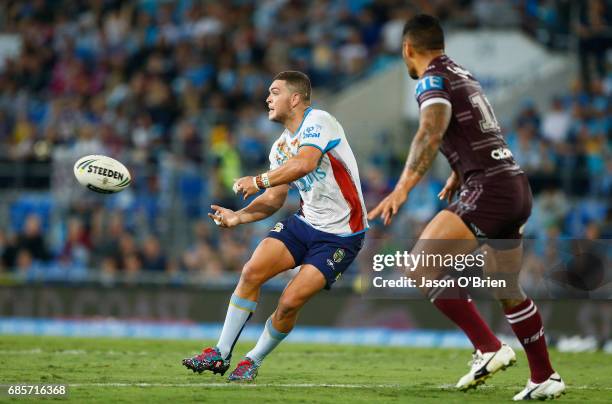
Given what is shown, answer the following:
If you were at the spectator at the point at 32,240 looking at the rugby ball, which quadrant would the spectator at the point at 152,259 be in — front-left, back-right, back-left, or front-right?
front-left

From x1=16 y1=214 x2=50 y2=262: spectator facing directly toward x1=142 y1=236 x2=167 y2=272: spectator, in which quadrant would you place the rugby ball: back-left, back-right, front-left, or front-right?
front-right

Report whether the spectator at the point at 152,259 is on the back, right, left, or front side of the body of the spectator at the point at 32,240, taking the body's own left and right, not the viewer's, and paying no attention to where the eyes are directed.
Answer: left

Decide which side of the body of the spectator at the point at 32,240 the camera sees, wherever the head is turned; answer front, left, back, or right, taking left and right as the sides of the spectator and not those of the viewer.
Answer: front

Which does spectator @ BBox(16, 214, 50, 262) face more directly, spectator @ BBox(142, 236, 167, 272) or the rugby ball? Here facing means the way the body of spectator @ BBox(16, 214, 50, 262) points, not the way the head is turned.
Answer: the rugby ball

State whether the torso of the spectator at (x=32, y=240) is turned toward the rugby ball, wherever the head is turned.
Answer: yes
